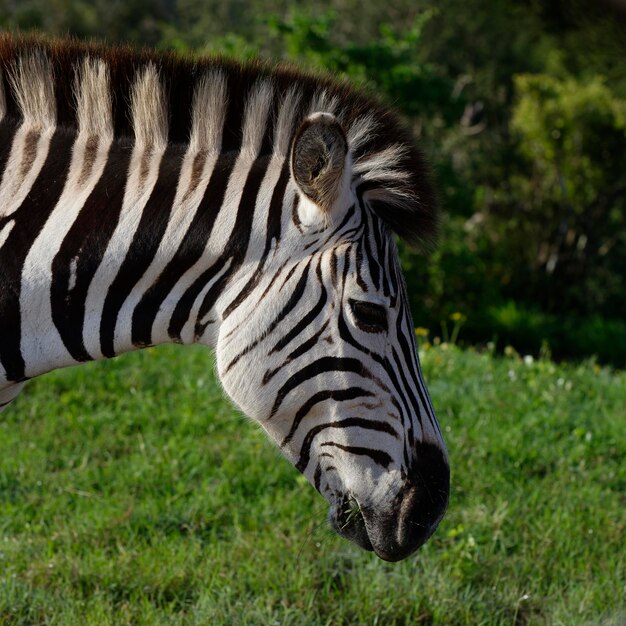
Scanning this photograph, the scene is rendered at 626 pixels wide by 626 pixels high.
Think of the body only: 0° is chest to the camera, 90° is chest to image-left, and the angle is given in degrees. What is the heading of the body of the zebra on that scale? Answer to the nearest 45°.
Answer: approximately 270°
